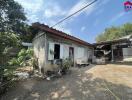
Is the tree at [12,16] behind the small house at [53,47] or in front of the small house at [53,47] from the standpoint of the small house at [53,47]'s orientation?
behind

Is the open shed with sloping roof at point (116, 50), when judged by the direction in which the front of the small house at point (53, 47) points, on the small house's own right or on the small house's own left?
on the small house's own left

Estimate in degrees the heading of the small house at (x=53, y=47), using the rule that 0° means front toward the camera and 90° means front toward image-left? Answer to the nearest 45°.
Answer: approximately 315°

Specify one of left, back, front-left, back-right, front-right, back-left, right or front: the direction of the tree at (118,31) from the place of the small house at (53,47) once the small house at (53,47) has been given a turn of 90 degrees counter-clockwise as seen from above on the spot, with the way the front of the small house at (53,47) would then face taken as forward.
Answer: front
